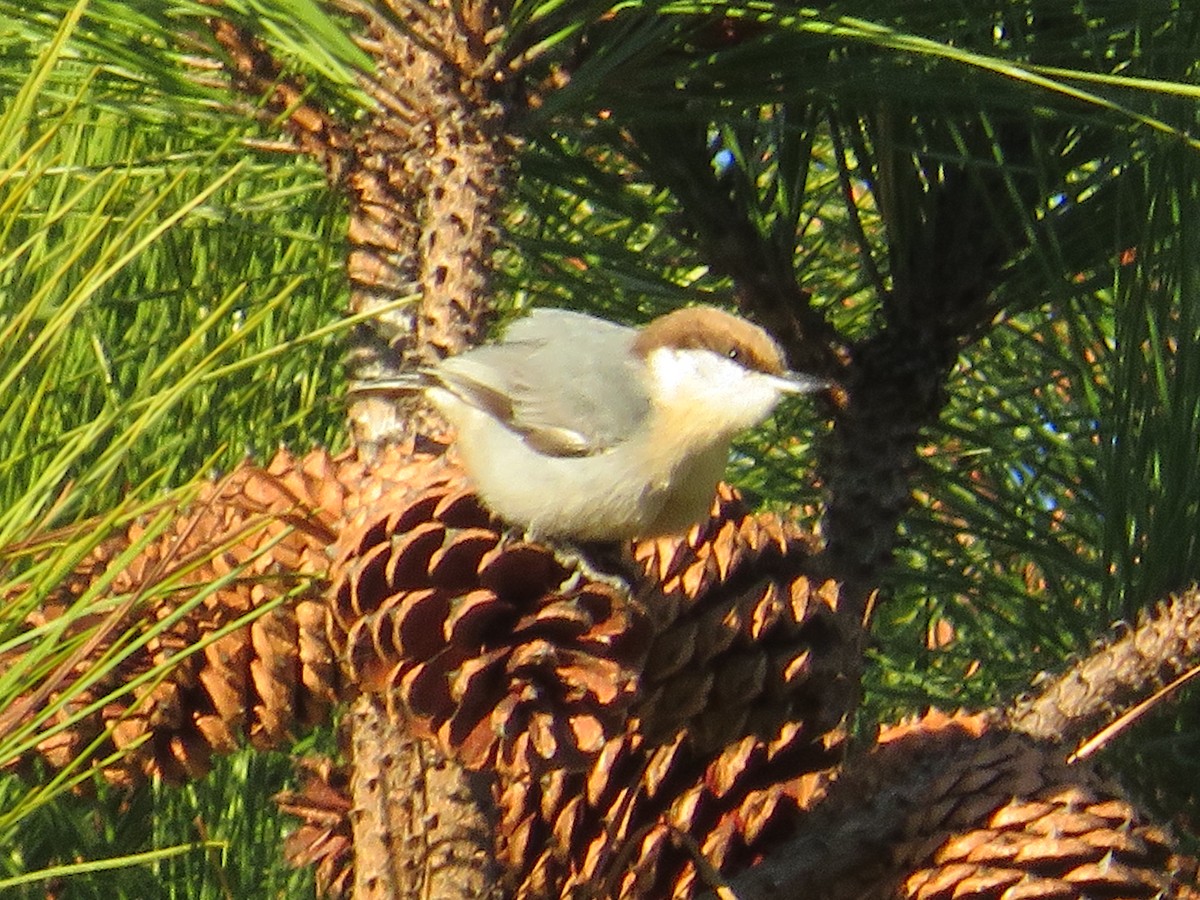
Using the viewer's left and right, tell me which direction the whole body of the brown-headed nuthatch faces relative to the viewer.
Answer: facing to the right of the viewer

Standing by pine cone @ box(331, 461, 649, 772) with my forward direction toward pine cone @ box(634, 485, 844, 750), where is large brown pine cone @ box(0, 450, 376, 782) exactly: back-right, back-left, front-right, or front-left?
back-left
